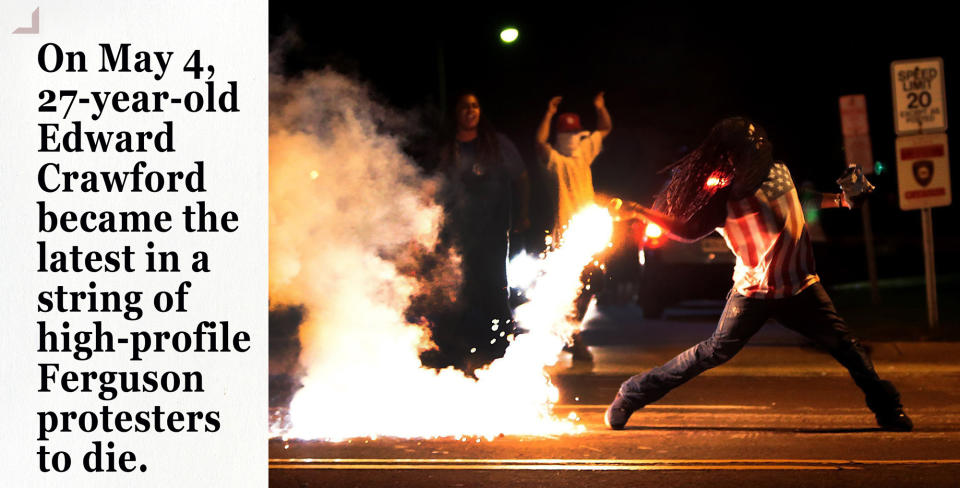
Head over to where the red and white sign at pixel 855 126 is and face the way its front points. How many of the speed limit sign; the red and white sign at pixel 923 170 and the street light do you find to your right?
1

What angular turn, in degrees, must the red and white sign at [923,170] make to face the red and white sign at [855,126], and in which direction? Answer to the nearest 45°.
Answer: approximately 135° to its right

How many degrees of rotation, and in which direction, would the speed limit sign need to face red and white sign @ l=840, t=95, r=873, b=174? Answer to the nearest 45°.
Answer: approximately 135° to its right

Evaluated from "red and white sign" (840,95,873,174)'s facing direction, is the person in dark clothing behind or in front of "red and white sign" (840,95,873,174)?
in front

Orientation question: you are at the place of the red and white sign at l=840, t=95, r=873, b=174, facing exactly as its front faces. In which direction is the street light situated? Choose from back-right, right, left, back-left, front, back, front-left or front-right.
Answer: right

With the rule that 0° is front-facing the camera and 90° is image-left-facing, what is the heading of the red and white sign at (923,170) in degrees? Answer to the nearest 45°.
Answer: approximately 0°
